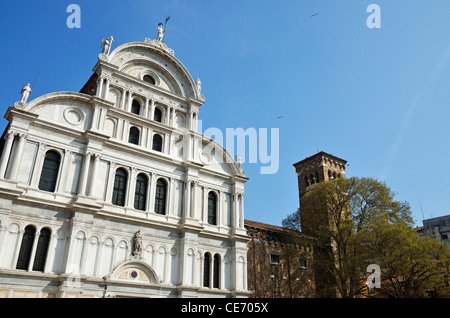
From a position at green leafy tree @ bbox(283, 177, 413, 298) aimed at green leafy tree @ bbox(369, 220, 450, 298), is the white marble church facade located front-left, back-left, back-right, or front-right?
back-right

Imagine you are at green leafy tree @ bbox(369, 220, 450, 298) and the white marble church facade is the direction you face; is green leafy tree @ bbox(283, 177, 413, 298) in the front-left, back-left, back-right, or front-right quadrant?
front-right

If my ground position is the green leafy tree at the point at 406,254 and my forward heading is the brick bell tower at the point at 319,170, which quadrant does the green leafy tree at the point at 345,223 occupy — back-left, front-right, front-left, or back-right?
front-left

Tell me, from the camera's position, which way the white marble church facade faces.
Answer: facing the viewer and to the right of the viewer
